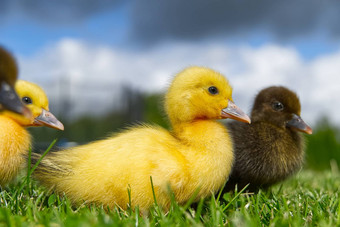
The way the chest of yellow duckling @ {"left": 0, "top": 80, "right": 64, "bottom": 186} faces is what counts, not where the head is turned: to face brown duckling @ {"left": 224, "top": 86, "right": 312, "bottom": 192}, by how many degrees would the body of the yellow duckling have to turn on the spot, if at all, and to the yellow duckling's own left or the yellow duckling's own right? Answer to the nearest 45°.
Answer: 0° — it already faces it

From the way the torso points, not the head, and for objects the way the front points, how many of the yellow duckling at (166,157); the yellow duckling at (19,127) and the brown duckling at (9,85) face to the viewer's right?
3

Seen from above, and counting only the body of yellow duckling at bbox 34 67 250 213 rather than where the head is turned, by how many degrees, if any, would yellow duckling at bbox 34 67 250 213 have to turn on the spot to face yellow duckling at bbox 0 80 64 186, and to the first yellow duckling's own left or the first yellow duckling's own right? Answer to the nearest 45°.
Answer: approximately 180°

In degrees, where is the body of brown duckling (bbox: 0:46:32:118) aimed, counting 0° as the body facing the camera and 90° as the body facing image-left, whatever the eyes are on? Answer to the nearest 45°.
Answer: approximately 270°

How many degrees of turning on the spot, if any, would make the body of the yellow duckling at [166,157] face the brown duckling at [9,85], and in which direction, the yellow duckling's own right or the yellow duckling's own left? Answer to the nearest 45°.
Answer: approximately 180°

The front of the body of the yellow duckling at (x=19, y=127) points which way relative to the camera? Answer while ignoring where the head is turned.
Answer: to the viewer's right

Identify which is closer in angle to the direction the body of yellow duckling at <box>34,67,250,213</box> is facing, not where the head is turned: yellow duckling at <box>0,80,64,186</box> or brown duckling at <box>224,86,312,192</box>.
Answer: the brown duckling

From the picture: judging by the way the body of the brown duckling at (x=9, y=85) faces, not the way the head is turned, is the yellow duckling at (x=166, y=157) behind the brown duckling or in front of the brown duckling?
in front

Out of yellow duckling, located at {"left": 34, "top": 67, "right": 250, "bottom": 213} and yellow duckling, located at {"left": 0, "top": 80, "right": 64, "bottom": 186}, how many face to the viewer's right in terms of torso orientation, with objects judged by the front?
2

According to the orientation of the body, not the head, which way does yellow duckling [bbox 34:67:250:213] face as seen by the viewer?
to the viewer's right
